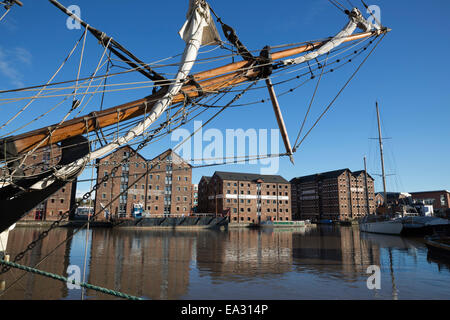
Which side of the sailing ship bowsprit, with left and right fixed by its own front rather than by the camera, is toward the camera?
right

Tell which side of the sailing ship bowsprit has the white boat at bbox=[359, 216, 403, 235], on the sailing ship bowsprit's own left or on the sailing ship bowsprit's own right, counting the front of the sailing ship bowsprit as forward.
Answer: on the sailing ship bowsprit's own left
